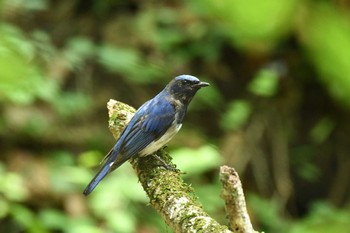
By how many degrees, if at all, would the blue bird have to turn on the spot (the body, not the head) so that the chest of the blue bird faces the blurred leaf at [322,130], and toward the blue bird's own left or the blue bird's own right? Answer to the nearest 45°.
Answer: approximately 45° to the blue bird's own left

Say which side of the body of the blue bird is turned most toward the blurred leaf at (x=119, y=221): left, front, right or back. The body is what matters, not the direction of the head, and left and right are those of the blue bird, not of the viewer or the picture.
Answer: left

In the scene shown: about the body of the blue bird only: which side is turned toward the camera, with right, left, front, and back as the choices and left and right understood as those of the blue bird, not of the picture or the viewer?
right

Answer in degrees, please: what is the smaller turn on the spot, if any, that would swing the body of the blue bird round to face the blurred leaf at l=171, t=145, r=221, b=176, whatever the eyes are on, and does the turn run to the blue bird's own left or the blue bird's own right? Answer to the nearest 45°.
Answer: approximately 90° to the blue bird's own left

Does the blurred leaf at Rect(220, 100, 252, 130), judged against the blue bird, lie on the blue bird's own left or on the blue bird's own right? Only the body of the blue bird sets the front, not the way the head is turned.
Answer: on the blue bird's own left
